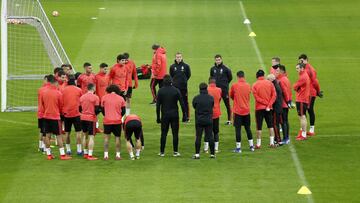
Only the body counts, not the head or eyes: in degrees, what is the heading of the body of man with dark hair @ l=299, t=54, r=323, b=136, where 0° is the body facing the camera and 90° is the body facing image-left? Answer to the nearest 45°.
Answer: approximately 90°

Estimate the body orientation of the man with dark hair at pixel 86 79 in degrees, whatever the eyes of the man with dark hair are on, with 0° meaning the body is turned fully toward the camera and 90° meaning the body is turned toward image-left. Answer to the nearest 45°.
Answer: approximately 315°

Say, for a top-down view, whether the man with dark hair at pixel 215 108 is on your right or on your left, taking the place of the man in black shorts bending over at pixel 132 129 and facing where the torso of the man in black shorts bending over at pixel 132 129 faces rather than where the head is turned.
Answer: on your right

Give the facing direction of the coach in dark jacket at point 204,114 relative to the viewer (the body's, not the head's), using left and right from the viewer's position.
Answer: facing away from the viewer

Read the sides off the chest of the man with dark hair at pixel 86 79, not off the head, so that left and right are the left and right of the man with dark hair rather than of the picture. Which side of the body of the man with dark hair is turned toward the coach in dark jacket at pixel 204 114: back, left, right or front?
front

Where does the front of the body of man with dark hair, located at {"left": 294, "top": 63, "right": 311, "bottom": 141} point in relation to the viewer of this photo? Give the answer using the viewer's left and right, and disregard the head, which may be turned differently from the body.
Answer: facing to the left of the viewer

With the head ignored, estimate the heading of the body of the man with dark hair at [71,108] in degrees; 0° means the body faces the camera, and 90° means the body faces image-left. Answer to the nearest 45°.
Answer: approximately 180°

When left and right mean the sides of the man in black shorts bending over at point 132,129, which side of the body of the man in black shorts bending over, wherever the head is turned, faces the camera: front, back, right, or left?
back
